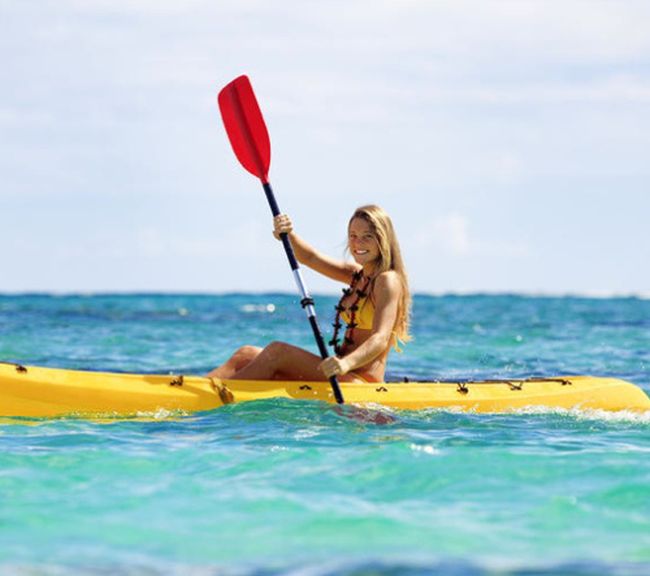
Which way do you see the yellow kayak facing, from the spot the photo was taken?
facing to the left of the viewer
